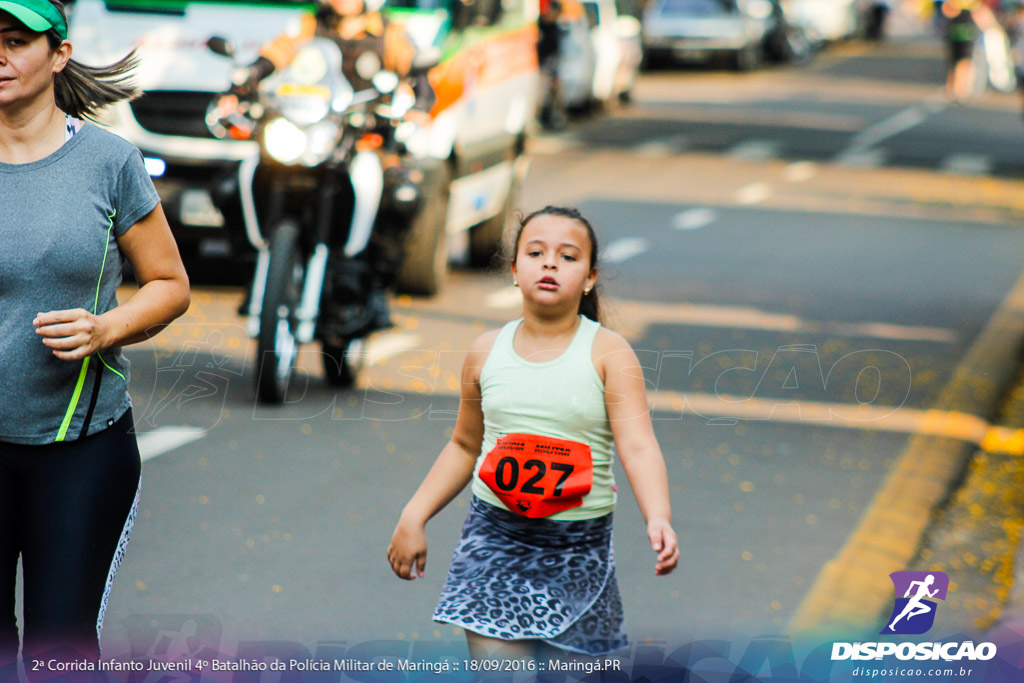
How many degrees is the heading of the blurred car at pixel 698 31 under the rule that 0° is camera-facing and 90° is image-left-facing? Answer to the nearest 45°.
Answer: approximately 0°

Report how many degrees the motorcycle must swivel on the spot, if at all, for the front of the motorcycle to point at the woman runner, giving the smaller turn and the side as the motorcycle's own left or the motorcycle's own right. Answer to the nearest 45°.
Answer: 0° — it already faces them

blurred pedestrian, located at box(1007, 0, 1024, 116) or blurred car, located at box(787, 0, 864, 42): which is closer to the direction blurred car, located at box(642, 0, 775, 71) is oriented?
the blurred pedestrian

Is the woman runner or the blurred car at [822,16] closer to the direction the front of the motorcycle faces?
the woman runner

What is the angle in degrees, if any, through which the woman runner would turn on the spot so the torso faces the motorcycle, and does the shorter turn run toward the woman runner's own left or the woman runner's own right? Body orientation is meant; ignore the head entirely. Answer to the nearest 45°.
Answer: approximately 135° to the woman runner's own right

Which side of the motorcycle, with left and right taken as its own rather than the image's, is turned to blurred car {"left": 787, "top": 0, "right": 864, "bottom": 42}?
back

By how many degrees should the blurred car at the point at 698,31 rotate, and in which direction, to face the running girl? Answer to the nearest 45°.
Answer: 0° — it already faces them

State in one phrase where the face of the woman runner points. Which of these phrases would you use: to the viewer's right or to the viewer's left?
to the viewer's left

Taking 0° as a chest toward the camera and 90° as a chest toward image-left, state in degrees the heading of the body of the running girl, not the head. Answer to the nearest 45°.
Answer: approximately 0°

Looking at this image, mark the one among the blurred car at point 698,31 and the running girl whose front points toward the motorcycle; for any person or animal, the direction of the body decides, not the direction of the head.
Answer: the blurred car
